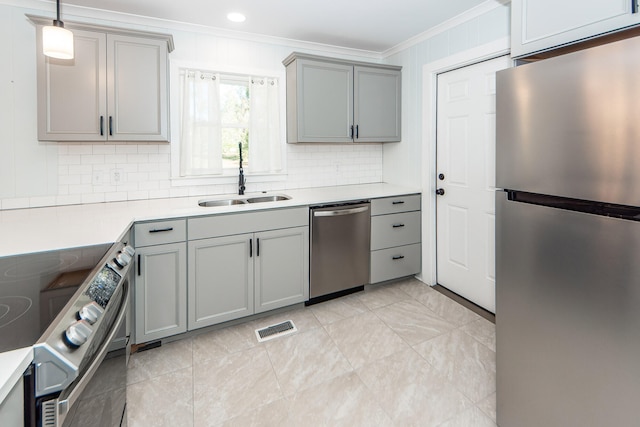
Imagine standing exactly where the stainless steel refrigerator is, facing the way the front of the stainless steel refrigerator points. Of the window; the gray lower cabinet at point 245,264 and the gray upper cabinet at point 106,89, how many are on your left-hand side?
0

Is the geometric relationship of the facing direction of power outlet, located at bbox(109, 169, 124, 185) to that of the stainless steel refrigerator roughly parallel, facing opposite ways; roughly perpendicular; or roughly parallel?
roughly perpendicular

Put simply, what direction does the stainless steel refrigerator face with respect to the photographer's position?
facing the viewer and to the left of the viewer

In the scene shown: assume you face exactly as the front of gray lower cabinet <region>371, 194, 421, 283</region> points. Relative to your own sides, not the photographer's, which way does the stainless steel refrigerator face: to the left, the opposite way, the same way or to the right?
to the right

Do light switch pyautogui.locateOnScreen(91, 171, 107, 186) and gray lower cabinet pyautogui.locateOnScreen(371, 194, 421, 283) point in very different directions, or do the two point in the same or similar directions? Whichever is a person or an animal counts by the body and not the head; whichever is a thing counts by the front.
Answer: same or similar directions

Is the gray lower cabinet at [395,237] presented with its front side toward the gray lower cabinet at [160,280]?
no

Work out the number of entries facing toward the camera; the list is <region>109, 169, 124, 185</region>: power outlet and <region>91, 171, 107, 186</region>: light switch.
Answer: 2

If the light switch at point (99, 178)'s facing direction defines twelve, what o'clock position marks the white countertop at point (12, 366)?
The white countertop is roughly at 12 o'clock from the light switch.

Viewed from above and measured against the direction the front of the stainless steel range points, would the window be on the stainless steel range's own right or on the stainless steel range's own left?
on the stainless steel range's own left

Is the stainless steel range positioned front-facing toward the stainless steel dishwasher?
no

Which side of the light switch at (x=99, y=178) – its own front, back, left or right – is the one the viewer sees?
front

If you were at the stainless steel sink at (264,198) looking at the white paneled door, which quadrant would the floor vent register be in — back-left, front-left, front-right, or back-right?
front-right
